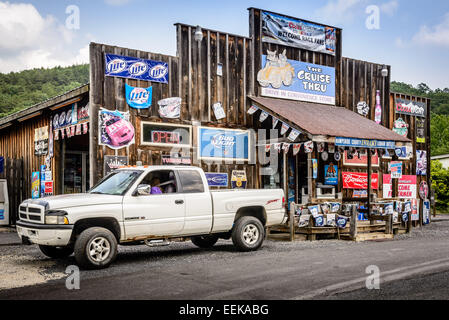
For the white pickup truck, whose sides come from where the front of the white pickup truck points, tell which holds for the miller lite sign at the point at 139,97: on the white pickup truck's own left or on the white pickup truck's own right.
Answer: on the white pickup truck's own right

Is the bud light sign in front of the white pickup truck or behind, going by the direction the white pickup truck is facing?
behind

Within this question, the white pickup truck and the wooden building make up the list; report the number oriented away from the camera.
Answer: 0

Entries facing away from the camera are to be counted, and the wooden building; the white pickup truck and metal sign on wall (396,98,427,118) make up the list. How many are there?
0

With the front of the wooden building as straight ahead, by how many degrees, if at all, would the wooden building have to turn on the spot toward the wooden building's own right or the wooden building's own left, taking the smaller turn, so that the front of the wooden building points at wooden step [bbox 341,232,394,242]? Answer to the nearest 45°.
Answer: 0° — it already faces it

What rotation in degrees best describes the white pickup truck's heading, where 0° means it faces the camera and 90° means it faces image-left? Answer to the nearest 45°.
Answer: approximately 45°

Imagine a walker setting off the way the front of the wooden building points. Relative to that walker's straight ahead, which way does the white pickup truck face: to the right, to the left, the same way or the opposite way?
to the right

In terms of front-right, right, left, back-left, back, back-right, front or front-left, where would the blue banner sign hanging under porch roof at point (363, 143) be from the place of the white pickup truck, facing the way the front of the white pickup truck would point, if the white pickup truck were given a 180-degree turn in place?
front

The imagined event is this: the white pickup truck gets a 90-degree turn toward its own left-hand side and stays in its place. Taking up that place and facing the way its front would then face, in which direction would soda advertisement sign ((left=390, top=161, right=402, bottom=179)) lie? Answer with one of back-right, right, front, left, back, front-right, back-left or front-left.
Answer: left

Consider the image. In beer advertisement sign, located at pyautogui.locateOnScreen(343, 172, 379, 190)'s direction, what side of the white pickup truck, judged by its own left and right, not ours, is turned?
back

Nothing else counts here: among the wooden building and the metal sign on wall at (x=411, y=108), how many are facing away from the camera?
0

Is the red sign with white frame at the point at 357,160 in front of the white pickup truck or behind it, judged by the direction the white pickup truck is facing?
behind

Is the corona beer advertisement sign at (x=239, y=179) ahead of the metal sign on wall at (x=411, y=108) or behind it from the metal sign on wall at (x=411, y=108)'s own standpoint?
ahead
